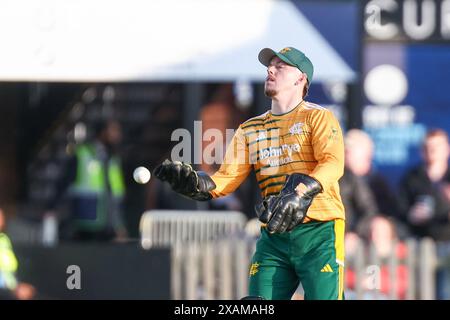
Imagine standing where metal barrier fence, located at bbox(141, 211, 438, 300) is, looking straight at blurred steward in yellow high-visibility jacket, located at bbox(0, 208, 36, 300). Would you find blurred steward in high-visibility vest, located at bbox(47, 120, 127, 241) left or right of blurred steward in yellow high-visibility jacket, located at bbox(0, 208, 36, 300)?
right

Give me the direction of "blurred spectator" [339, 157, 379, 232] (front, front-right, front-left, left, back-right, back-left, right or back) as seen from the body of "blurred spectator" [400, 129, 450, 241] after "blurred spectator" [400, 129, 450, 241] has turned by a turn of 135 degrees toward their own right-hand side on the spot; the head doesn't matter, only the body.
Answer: left

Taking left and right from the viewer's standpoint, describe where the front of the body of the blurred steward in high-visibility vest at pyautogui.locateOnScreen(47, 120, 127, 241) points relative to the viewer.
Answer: facing the viewer and to the right of the viewer

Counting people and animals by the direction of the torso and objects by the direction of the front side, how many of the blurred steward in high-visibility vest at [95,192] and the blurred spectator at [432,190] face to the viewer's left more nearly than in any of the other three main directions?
0

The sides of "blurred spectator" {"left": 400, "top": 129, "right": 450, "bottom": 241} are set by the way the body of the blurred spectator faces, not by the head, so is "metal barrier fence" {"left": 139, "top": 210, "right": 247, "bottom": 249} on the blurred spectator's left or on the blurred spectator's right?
on the blurred spectator's right

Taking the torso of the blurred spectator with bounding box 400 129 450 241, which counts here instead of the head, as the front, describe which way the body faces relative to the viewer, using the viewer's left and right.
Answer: facing the viewer

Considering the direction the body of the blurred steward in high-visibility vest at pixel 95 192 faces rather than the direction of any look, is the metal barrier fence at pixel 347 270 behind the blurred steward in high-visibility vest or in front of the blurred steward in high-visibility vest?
in front
